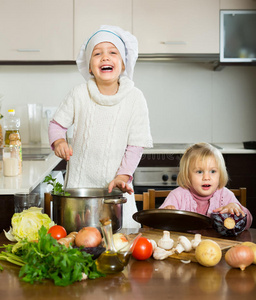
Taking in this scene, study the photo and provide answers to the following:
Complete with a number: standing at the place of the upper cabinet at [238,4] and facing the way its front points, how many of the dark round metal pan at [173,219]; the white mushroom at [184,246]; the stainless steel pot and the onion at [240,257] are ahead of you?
4

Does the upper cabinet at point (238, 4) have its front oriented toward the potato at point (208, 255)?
yes

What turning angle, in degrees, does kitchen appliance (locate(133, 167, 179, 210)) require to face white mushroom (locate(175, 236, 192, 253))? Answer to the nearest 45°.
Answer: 0° — it already faces it

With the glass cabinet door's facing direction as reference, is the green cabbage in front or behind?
in front

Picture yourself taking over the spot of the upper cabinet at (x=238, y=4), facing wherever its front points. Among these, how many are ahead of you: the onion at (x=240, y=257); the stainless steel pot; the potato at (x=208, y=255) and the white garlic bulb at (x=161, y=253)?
4

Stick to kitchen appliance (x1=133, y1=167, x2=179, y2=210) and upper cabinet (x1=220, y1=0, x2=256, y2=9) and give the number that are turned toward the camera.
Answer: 2

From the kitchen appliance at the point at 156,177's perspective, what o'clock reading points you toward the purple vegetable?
The purple vegetable is roughly at 12 o'clock from the kitchen appliance.

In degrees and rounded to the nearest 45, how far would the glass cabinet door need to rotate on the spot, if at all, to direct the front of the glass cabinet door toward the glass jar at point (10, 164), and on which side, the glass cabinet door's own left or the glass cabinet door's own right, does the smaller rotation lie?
approximately 45° to the glass cabinet door's own right

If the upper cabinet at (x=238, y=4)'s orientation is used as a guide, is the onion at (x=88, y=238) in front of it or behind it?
in front

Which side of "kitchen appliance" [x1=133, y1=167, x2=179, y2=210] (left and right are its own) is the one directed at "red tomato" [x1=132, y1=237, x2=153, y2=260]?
front

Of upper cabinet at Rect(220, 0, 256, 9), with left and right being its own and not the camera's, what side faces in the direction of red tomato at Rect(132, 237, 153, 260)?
front
